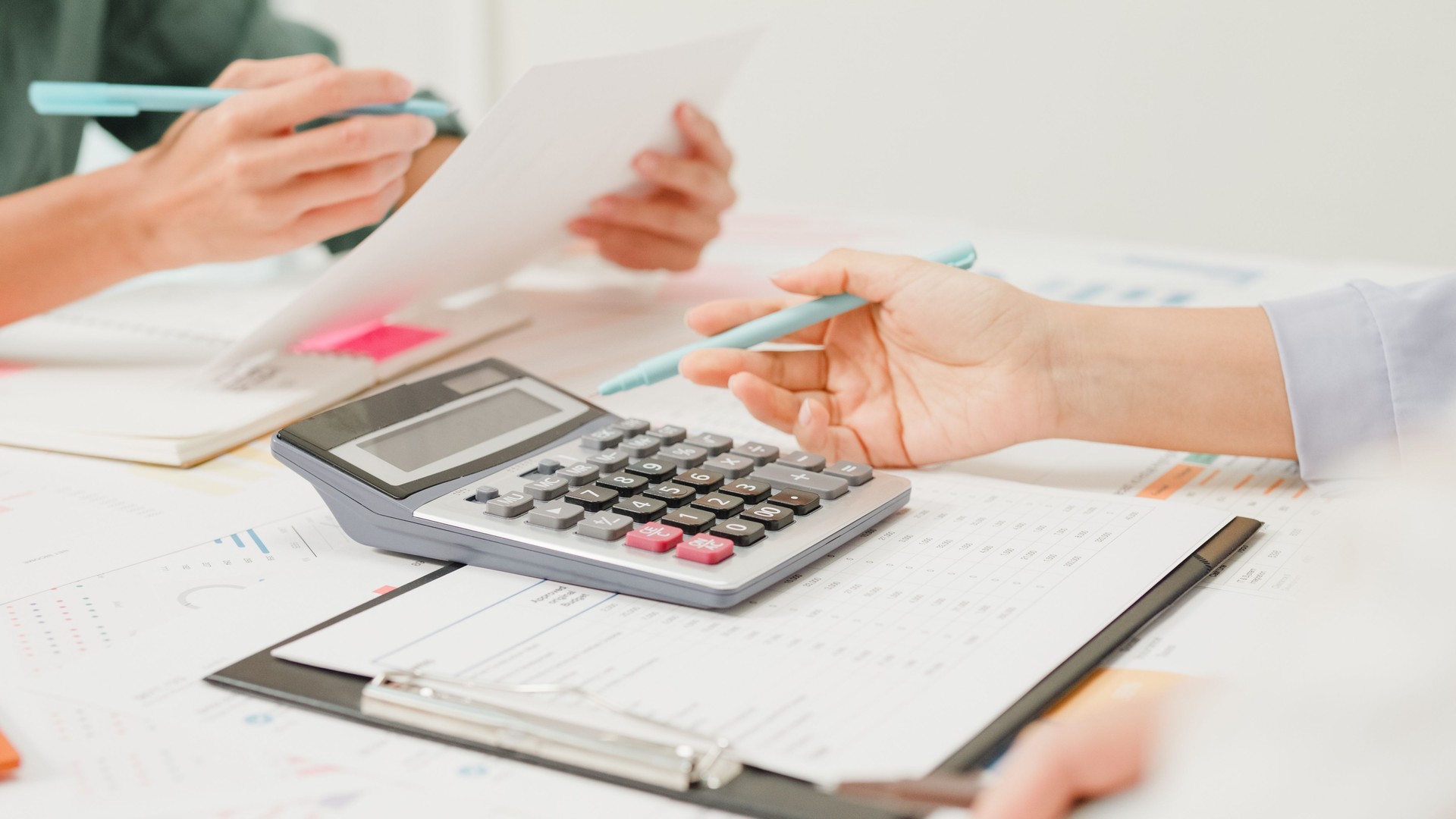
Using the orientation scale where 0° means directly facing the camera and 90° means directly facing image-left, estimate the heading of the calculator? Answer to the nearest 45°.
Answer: approximately 315°
